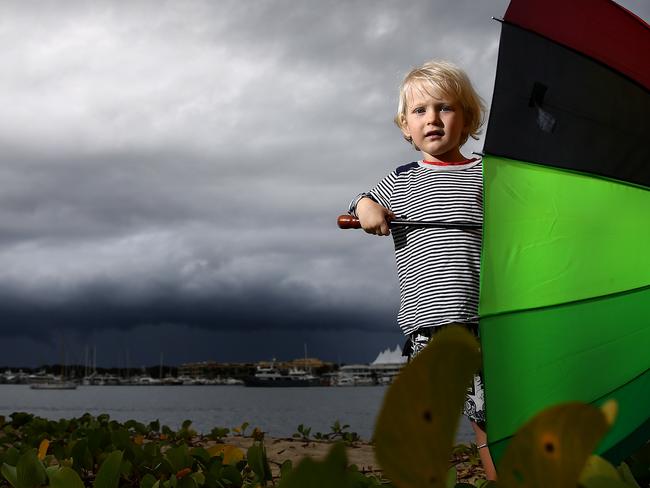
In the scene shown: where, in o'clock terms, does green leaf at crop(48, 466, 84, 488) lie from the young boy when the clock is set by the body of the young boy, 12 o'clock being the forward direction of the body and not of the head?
The green leaf is roughly at 1 o'clock from the young boy.

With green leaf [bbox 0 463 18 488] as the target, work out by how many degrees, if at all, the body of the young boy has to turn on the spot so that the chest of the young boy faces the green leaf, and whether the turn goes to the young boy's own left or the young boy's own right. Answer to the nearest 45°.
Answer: approximately 45° to the young boy's own right

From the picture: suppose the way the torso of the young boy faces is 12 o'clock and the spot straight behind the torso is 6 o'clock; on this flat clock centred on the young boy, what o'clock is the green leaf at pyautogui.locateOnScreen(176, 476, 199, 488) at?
The green leaf is roughly at 1 o'clock from the young boy.

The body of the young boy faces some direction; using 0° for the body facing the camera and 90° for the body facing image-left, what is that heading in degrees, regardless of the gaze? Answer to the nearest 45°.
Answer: approximately 0°

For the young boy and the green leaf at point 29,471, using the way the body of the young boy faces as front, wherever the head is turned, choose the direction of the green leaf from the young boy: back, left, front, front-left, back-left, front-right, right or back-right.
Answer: front-right

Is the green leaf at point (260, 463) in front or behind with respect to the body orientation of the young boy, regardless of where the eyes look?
in front

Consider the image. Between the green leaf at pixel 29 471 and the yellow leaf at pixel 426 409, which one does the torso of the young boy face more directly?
the yellow leaf

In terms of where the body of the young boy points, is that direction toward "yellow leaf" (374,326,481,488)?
yes

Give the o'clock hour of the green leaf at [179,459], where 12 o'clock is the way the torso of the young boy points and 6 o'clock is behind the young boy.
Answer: The green leaf is roughly at 2 o'clock from the young boy.
